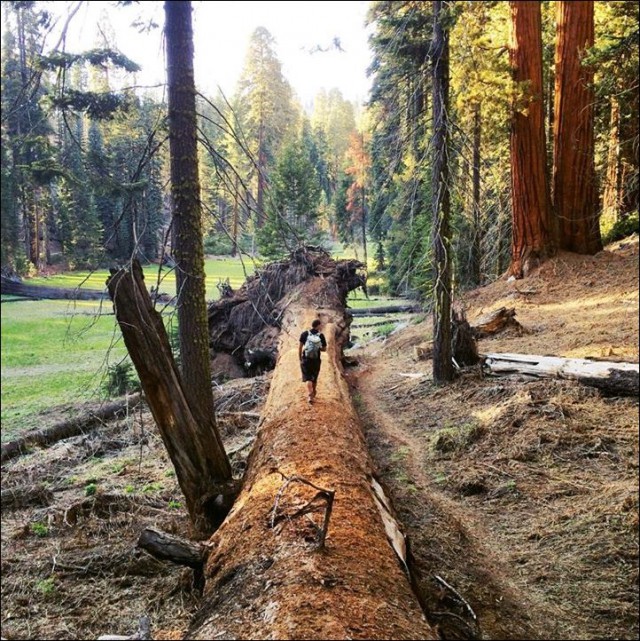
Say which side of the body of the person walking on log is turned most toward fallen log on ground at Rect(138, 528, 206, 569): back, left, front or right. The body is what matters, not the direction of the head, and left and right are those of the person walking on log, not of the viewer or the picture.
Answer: back

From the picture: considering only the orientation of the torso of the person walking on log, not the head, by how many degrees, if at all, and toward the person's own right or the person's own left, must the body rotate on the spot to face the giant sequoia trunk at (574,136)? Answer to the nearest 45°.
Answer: approximately 45° to the person's own right

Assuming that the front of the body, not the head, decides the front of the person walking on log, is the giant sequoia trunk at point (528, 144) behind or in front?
in front

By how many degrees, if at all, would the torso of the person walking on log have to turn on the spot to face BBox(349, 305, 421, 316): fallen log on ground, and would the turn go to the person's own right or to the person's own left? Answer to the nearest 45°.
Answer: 0° — they already face it

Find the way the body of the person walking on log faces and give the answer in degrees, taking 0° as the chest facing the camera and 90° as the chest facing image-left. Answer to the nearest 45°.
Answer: approximately 180°

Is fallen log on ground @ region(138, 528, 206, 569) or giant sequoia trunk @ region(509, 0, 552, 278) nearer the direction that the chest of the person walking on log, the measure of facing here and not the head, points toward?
the giant sequoia trunk

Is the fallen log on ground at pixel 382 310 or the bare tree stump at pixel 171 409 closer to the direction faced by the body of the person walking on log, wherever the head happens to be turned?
the fallen log on ground
